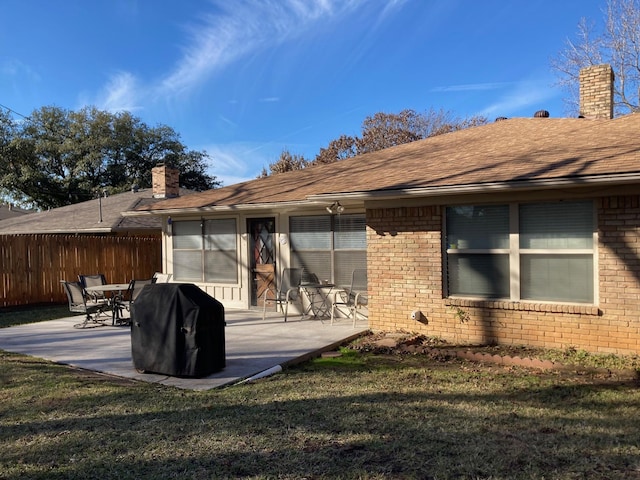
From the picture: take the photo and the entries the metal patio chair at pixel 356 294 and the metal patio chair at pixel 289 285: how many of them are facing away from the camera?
0

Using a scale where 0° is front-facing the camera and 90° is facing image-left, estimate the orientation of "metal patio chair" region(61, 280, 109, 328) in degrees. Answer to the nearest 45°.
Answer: approximately 225°

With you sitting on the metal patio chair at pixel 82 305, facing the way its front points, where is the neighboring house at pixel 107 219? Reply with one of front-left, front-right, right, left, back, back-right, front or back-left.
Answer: front-left

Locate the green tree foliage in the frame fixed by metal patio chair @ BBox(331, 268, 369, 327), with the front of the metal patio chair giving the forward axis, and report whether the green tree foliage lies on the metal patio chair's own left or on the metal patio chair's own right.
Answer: on the metal patio chair's own right

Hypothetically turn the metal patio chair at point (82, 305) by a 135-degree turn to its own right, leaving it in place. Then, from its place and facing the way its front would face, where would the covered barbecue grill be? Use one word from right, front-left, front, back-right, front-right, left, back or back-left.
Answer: front

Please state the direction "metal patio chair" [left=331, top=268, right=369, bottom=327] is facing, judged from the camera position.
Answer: facing the viewer and to the left of the viewer
